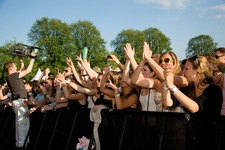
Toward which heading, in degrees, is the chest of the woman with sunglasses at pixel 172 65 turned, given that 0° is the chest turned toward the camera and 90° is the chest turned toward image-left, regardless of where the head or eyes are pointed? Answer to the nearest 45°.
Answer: approximately 45°

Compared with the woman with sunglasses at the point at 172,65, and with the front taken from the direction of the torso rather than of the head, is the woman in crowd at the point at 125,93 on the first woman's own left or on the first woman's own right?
on the first woman's own right

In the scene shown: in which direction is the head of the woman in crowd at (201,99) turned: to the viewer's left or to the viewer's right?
to the viewer's left
